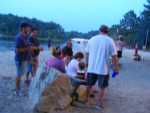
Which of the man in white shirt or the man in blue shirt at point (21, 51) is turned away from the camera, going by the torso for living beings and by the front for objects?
the man in white shirt

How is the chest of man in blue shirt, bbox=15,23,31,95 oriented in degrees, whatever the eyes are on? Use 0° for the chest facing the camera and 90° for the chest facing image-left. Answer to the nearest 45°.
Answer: approximately 270°

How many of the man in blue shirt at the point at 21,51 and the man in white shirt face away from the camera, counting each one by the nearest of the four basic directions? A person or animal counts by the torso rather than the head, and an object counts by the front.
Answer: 1

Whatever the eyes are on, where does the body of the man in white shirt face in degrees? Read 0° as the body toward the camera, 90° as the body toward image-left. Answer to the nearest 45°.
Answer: approximately 180°
